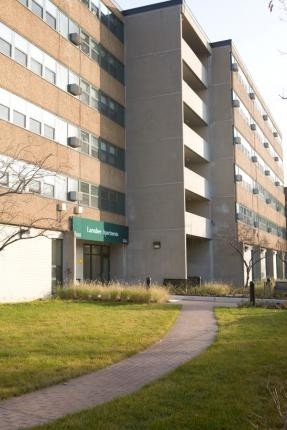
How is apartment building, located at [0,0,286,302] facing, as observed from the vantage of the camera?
facing the viewer and to the right of the viewer

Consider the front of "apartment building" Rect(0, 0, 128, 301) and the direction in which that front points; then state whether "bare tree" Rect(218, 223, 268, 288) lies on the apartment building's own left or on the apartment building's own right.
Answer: on the apartment building's own left

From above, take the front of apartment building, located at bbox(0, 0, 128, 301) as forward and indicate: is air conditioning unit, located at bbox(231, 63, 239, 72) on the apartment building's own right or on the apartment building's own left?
on the apartment building's own left

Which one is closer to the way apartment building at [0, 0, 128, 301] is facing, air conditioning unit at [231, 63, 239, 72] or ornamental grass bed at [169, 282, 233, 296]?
the ornamental grass bed

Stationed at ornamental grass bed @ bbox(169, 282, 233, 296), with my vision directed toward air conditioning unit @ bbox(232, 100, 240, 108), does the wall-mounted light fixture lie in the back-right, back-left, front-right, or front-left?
front-left

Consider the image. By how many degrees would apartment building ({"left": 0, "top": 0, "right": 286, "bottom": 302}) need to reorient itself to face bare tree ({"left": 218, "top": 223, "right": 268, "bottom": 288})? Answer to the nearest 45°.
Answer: approximately 90° to its left

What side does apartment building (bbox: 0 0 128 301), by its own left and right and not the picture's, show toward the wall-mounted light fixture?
left
